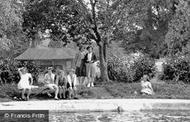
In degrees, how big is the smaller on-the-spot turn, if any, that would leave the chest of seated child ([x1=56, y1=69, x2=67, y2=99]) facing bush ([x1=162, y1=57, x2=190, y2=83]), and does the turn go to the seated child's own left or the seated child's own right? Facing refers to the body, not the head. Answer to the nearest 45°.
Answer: approximately 135° to the seated child's own left

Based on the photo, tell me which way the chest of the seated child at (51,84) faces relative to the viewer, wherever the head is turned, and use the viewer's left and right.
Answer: facing the viewer and to the right of the viewer

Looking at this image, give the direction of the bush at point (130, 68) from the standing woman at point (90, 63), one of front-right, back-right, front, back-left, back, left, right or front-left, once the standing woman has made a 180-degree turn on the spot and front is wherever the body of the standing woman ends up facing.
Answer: front-right

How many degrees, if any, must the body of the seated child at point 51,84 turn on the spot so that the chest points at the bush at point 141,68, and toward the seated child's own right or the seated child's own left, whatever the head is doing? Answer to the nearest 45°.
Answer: approximately 90° to the seated child's own left

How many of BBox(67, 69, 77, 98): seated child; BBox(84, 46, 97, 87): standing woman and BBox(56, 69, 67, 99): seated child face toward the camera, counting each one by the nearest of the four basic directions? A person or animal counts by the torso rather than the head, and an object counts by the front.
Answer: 3

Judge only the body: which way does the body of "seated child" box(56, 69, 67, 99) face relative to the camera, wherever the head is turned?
toward the camera

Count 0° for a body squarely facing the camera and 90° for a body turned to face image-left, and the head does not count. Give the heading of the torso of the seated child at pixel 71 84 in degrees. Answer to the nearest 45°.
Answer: approximately 0°

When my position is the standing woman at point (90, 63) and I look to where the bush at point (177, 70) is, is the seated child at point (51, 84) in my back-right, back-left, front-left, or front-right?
back-right

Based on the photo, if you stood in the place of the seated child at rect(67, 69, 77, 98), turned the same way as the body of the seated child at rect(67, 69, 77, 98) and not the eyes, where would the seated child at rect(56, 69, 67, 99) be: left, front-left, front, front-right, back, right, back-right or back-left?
right

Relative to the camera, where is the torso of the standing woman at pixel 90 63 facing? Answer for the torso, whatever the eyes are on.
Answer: toward the camera

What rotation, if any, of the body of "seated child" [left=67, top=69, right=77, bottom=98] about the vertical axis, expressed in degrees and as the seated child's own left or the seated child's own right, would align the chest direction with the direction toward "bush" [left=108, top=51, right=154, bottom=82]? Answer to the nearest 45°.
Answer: approximately 135° to the seated child's own left

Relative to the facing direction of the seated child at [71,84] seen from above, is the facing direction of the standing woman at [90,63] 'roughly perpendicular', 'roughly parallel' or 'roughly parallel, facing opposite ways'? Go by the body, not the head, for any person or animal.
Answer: roughly parallel

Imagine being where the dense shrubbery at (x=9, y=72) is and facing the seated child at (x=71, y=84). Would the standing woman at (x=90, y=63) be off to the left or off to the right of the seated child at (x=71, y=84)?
left

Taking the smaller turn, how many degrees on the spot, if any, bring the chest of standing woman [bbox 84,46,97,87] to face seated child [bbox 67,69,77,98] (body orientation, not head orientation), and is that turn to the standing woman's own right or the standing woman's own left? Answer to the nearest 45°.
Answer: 0° — they already face them

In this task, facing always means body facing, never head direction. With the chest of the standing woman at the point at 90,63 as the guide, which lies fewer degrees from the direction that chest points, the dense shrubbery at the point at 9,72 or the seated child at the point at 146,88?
the seated child
